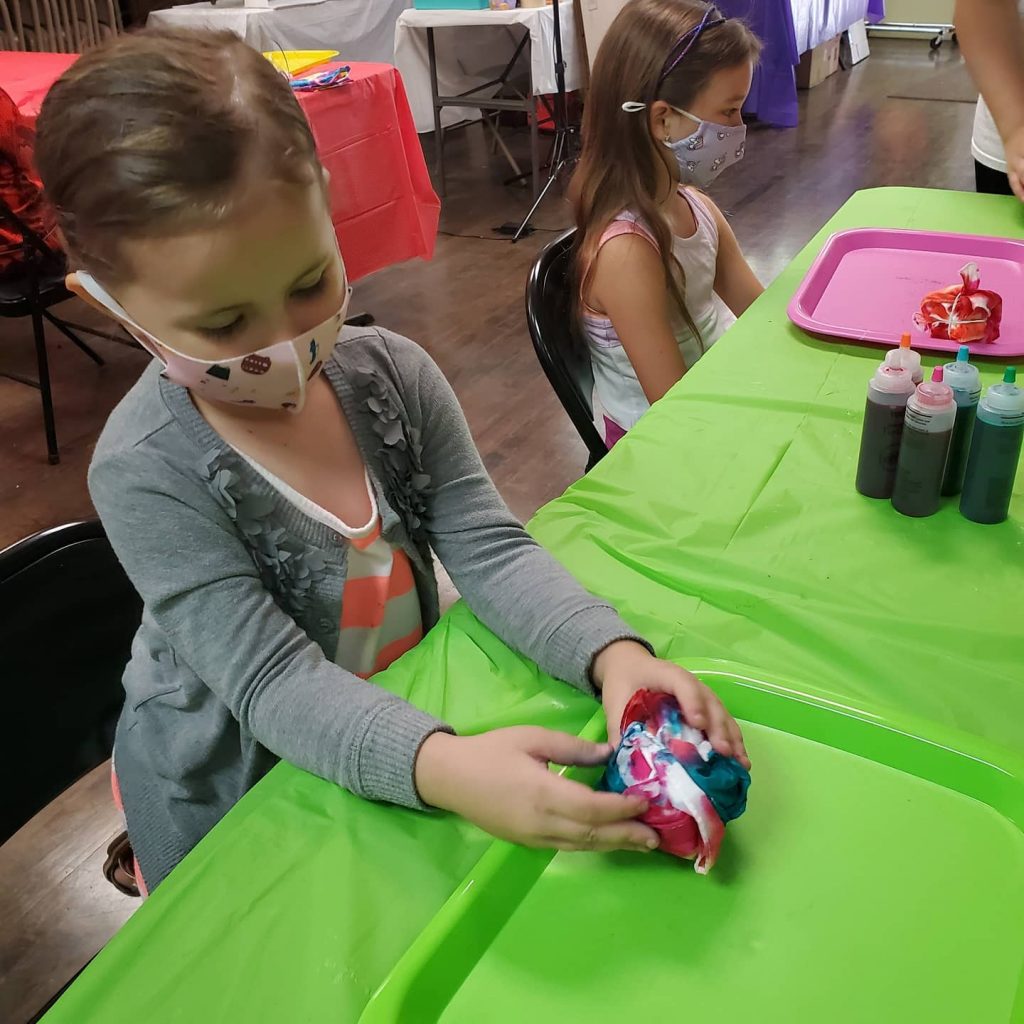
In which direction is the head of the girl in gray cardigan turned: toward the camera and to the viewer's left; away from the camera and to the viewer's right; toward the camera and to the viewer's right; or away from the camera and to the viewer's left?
toward the camera and to the viewer's right

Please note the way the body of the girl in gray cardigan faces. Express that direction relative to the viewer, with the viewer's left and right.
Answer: facing the viewer and to the right of the viewer

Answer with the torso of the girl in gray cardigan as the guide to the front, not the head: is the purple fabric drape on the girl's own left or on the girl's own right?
on the girl's own left

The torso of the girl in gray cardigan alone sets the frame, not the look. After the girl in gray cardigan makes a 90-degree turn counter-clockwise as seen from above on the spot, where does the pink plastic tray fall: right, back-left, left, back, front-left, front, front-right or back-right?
front
